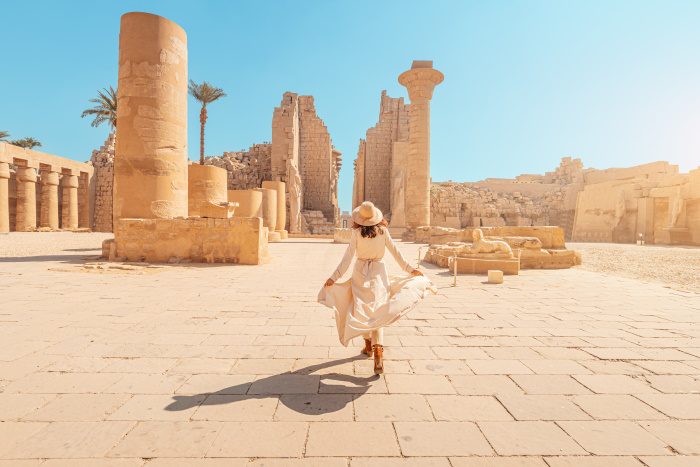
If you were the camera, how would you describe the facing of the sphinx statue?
facing to the left of the viewer

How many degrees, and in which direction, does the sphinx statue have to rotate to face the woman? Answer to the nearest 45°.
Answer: approximately 90° to its left

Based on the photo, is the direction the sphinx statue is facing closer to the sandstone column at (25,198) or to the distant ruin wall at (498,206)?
the sandstone column

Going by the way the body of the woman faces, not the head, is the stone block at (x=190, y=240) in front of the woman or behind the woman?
in front

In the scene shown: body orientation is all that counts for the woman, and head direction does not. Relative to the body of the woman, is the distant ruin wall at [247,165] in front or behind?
in front

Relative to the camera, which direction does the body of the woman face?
away from the camera

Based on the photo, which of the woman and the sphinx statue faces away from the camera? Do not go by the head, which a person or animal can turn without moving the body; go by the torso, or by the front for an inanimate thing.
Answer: the woman

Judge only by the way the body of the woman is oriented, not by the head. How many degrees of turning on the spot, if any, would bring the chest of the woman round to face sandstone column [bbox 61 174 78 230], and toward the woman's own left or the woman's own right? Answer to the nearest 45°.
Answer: approximately 45° to the woman's own left

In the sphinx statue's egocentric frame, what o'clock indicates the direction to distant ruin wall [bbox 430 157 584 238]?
The distant ruin wall is roughly at 3 o'clock from the sphinx statue.

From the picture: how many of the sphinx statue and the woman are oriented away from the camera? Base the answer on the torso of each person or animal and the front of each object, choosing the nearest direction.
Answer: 1

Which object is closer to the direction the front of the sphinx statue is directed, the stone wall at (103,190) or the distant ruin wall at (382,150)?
the stone wall

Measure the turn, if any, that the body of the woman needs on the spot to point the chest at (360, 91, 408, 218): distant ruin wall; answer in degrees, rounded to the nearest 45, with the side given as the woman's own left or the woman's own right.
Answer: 0° — they already face it

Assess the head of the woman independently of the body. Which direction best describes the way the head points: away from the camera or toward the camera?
away from the camera

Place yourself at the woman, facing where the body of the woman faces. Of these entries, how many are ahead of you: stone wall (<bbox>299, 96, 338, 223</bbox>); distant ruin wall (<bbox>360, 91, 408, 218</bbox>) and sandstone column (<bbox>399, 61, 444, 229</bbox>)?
3

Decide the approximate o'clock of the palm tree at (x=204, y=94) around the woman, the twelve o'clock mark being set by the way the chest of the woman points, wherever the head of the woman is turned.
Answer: The palm tree is roughly at 11 o'clock from the woman.

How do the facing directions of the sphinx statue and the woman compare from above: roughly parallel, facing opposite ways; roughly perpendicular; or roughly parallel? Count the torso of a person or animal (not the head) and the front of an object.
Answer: roughly perpendicular
